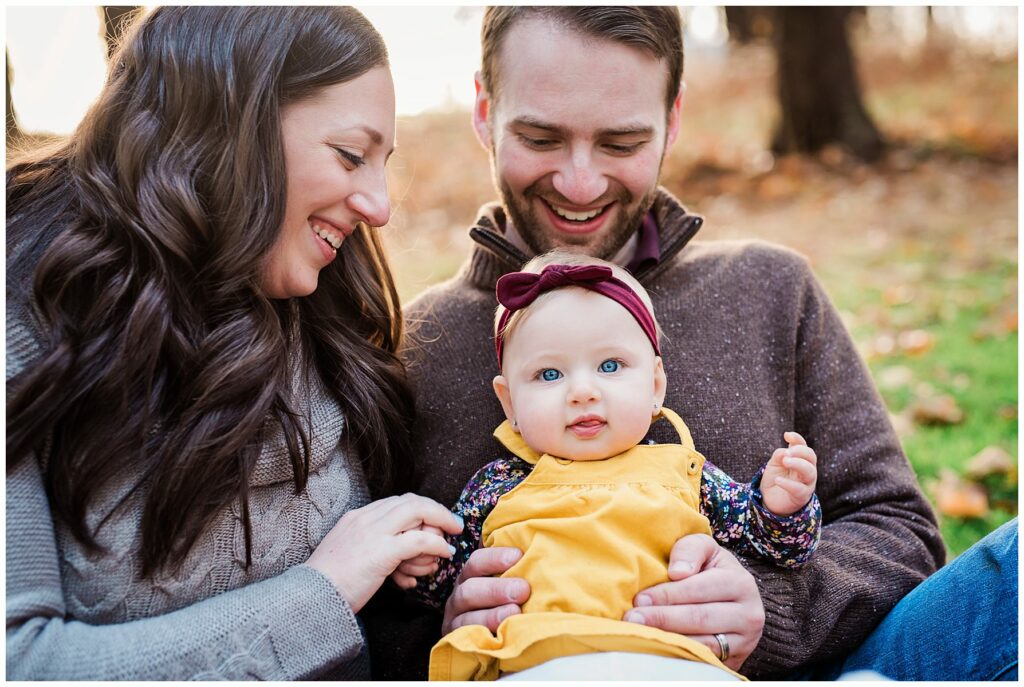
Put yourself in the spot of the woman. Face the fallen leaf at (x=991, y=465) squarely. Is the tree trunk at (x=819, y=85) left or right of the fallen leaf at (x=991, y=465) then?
left

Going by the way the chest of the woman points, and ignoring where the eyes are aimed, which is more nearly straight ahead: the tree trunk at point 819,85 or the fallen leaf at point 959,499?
the fallen leaf

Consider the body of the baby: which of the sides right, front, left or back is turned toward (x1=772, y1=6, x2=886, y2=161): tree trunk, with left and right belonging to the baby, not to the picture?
back

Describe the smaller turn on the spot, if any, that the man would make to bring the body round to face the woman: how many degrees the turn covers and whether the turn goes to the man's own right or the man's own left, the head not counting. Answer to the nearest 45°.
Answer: approximately 45° to the man's own right

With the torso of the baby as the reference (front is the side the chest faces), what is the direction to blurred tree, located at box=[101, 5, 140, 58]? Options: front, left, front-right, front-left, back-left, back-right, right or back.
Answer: back-right

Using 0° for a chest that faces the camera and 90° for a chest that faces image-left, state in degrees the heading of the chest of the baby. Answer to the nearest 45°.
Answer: approximately 0°

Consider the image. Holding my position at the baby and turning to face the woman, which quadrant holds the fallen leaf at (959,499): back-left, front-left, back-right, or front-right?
back-right

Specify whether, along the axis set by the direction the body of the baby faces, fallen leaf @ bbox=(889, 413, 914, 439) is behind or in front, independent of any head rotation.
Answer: behind

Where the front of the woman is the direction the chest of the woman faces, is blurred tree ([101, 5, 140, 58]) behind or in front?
behind
